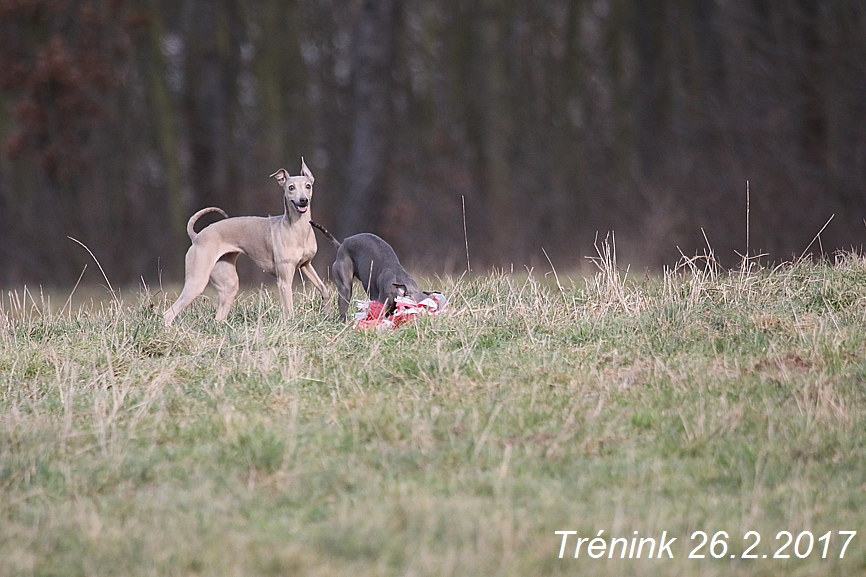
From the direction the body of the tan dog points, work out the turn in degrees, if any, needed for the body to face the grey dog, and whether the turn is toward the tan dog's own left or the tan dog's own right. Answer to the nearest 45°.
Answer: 0° — it already faces it

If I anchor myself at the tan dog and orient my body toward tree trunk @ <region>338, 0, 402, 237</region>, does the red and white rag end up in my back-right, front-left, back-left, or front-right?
back-right

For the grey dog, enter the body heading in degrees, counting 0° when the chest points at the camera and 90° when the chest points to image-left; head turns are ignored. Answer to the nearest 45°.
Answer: approximately 270°

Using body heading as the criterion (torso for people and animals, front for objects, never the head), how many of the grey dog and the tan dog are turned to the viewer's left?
0

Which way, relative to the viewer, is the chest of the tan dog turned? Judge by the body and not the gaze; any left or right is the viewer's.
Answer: facing the viewer and to the right of the viewer

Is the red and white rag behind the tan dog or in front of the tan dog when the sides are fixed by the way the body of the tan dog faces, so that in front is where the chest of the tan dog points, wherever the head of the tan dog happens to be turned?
in front

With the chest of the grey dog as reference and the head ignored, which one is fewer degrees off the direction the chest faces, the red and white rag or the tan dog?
the red and white rag

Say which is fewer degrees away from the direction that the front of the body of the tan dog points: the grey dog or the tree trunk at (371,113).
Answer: the grey dog

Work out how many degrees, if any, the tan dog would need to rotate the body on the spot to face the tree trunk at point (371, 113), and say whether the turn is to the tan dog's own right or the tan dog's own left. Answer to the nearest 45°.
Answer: approximately 135° to the tan dog's own left

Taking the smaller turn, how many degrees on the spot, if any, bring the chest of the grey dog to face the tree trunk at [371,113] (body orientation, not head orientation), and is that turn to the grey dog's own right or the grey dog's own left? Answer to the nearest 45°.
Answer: approximately 90° to the grey dog's own left
